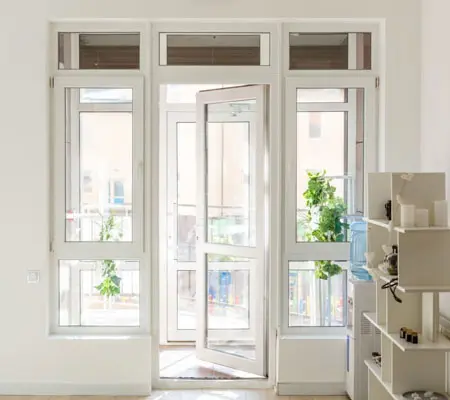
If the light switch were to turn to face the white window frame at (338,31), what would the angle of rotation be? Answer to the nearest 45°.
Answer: approximately 90° to its left

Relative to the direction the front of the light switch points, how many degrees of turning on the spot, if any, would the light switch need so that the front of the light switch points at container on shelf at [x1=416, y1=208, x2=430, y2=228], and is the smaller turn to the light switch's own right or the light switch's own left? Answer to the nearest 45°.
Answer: approximately 45° to the light switch's own left

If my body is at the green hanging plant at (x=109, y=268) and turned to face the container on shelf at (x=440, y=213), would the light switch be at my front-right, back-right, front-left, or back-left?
back-right

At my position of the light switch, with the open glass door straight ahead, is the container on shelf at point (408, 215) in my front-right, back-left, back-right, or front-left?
front-right

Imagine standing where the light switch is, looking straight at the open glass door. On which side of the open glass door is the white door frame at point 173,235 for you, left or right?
left

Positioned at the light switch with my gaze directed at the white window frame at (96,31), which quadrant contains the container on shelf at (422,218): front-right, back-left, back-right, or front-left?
front-right

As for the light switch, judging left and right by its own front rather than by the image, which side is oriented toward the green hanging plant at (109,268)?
left

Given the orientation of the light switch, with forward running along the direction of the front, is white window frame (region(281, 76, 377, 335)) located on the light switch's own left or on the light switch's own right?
on the light switch's own left

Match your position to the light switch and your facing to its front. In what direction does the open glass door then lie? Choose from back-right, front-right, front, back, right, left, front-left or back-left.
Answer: left

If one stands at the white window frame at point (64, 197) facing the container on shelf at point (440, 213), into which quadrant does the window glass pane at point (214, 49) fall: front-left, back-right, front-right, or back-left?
front-left

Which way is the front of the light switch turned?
toward the camera
